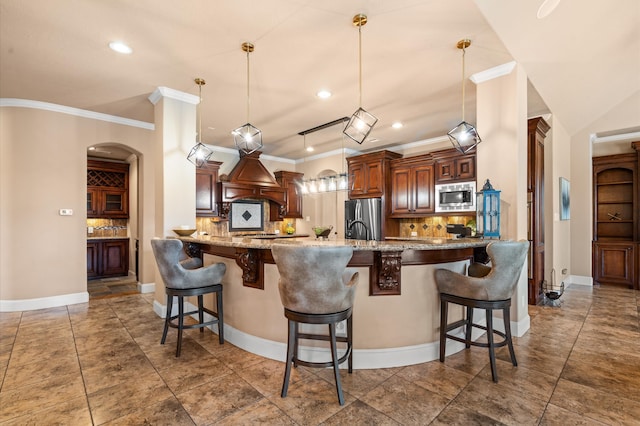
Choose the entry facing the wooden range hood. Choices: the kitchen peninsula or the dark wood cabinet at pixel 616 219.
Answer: the dark wood cabinet

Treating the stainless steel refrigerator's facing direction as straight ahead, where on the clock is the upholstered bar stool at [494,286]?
The upholstered bar stool is roughly at 10 o'clock from the stainless steel refrigerator.

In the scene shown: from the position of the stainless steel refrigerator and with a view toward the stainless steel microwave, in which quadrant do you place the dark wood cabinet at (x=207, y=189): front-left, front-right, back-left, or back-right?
back-right

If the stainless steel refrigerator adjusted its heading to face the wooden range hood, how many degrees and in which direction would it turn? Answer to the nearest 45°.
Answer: approximately 45° to its right

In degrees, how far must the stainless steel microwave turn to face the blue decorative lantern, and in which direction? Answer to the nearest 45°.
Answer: approximately 45° to its left

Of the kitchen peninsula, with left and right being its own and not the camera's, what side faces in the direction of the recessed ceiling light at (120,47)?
right

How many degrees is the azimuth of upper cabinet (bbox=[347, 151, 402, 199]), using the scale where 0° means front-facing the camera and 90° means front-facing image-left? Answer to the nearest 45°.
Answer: approximately 45°

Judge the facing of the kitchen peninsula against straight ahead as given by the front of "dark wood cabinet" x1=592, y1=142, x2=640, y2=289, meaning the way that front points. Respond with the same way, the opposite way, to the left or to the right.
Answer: the same way

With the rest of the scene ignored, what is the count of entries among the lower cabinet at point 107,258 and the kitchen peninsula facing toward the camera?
2

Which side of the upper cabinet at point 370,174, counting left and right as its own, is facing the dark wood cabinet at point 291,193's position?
right
